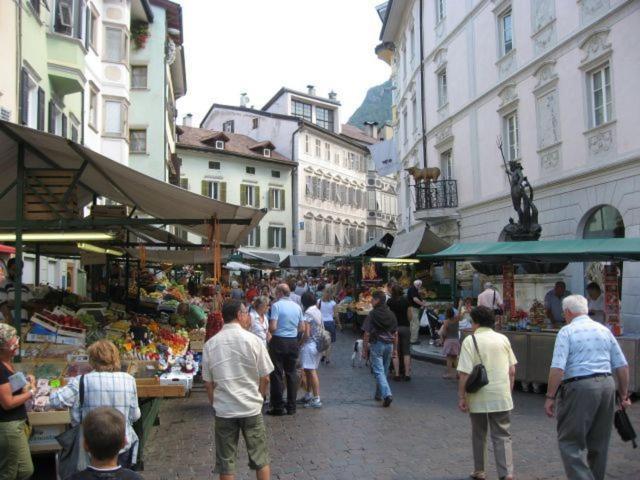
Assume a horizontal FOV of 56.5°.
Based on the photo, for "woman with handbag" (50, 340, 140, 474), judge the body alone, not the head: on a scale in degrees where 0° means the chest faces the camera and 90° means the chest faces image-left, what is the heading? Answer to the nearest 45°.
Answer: approximately 180°

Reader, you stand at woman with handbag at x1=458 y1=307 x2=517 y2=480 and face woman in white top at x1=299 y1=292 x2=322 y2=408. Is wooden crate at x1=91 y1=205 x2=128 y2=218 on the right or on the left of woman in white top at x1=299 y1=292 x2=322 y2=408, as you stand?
left

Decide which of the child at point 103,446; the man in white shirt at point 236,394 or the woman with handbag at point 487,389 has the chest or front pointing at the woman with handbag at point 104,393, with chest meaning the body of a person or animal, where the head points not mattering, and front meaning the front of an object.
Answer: the child

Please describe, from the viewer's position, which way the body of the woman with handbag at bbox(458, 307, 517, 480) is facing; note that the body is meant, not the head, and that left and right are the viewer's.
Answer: facing away from the viewer

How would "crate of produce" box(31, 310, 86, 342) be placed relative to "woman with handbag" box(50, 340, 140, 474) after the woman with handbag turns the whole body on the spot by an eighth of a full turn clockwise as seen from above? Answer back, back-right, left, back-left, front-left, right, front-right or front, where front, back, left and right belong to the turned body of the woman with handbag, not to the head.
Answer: front-left

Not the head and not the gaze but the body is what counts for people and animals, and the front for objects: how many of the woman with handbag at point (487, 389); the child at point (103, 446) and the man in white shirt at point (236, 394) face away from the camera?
3

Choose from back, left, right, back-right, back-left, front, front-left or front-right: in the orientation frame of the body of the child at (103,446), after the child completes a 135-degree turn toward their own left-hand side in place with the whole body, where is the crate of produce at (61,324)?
back-right

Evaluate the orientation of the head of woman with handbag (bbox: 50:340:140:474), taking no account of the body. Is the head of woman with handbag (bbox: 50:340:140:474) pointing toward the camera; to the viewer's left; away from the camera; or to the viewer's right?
away from the camera

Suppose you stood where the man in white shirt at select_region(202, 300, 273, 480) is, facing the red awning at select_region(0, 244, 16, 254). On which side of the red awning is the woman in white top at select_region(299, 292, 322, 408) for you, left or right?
right

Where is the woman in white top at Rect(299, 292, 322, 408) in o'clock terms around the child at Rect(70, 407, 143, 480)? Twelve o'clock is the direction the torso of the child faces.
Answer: The woman in white top is roughly at 1 o'clock from the child.

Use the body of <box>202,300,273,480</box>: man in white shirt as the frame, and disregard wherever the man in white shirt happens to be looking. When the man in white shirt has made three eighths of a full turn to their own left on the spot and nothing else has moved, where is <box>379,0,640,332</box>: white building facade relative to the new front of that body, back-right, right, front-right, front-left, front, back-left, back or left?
back

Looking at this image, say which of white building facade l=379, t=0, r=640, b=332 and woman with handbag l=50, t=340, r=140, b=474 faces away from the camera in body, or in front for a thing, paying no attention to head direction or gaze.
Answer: the woman with handbag

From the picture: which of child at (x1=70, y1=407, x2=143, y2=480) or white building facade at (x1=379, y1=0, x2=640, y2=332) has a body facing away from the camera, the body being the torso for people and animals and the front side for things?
the child

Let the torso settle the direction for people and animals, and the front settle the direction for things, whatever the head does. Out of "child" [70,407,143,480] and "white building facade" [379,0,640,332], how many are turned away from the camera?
1

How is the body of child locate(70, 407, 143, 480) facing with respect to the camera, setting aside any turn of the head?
away from the camera

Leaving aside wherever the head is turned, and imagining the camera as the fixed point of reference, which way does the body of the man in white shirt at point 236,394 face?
away from the camera

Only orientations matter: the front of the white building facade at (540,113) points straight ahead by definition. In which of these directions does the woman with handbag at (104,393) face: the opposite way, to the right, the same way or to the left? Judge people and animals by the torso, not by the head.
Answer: to the right
